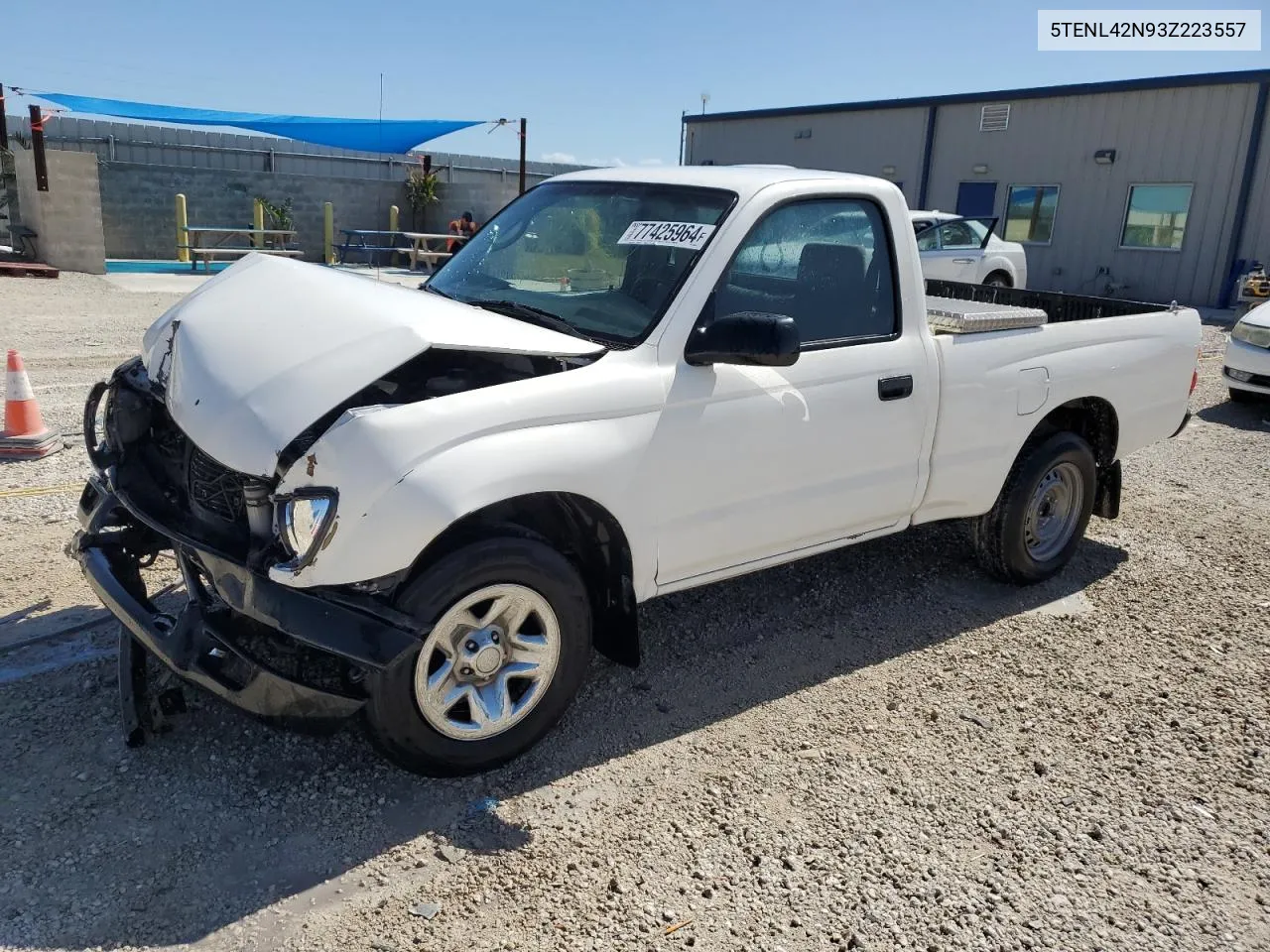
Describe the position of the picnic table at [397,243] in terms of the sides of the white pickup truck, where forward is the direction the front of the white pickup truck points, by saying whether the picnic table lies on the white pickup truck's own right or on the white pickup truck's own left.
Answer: on the white pickup truck's own right

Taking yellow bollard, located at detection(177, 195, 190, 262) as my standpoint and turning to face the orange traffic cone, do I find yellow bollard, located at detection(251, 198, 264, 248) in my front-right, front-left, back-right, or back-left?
back-left

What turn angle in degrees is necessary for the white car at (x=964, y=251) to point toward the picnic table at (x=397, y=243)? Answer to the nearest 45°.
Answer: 0° — it already faces it

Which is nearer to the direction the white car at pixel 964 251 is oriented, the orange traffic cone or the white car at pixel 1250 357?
the orange traffic cone

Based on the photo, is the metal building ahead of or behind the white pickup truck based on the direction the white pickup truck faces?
behind

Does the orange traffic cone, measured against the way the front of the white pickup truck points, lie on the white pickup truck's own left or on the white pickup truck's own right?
on the white pickup truck's own right

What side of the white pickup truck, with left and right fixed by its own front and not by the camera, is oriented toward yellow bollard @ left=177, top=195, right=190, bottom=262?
right

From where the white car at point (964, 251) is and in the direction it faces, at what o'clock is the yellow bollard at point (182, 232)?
The yellow bollard is roughly at 12 o'clock from the white car.

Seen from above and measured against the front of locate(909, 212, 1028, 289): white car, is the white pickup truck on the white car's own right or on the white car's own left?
on the white car's own left

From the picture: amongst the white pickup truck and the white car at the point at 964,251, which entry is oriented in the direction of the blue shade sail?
the white car
